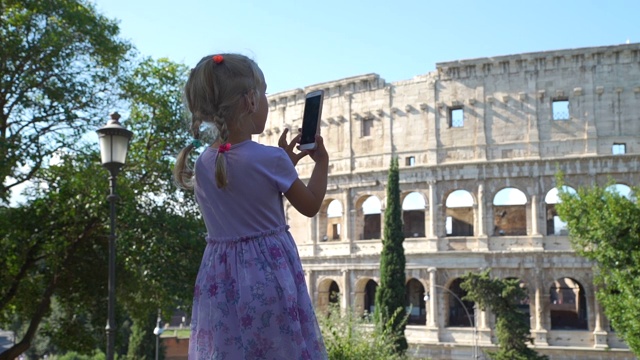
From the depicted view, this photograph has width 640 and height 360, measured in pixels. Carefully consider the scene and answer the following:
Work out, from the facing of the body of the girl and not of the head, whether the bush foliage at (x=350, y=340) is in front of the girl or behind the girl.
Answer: in front

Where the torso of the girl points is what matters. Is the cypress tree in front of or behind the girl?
in front

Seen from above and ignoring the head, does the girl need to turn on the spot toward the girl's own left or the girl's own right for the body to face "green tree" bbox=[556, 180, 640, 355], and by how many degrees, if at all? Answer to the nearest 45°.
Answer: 0° — they already face it

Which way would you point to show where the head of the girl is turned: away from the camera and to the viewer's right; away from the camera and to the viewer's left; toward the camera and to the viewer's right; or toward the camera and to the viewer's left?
away from the camera and to the viewer's right

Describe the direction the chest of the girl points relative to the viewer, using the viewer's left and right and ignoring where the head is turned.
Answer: facing away from the viewer and to the right of the viewer

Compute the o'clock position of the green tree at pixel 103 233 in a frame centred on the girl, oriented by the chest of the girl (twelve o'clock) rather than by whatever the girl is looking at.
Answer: The green tree is roughly at 10 o'clock from the girl.

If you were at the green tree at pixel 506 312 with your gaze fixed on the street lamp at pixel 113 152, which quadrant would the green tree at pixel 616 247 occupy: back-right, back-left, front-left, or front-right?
front-left

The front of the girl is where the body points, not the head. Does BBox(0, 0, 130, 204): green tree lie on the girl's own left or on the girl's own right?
on the girl's own left

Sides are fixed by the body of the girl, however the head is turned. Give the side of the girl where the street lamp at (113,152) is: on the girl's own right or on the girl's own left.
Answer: on the girl's own left
